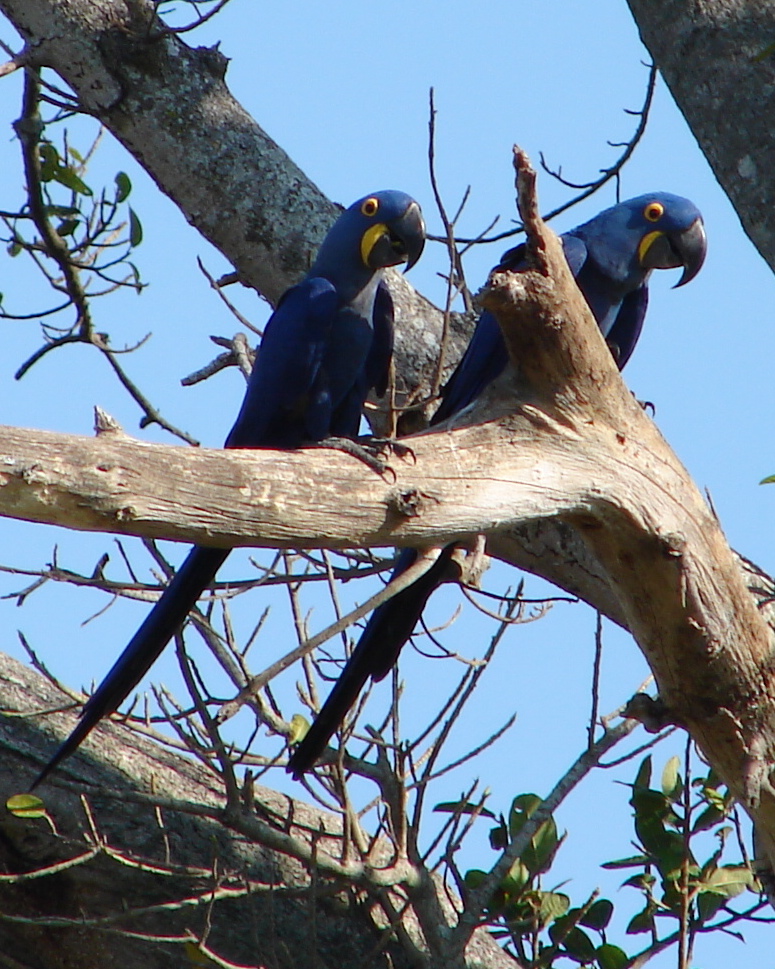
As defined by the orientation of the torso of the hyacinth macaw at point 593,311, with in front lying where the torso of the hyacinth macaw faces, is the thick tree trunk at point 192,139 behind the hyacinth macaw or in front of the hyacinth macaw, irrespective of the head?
behind

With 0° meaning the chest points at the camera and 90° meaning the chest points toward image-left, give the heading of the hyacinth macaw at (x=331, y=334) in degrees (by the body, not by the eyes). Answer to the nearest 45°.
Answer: approximately 315°
